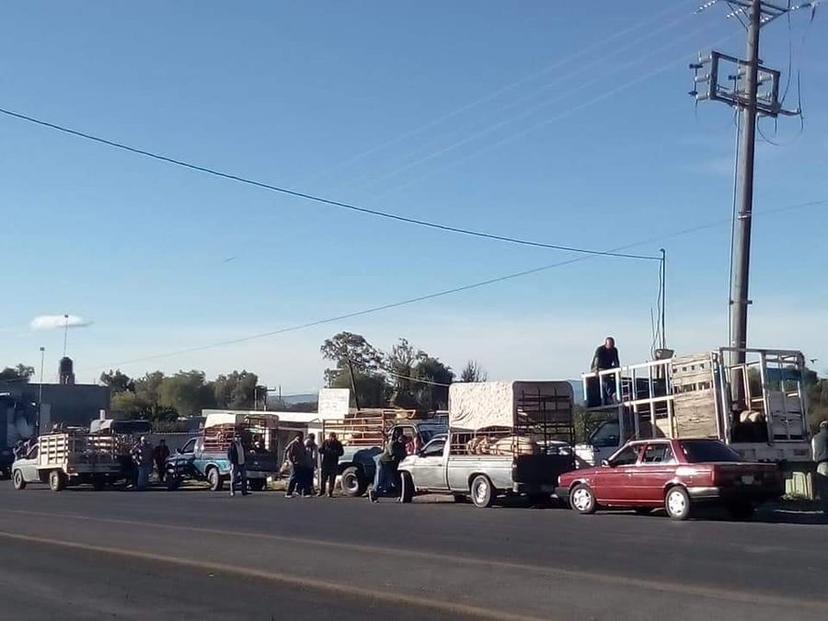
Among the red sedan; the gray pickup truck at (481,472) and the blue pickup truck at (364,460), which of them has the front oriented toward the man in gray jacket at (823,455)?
the blue pickup truck at (364,460)

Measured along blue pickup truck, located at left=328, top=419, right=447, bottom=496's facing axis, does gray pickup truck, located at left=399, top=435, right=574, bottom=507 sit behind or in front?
in front

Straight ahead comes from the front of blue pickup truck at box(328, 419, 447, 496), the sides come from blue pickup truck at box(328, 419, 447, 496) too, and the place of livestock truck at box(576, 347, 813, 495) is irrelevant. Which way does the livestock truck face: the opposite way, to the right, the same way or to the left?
the opposite way

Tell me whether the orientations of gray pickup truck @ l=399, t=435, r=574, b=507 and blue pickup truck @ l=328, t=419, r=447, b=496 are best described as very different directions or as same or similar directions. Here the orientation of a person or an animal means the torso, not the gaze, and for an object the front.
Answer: very different directions

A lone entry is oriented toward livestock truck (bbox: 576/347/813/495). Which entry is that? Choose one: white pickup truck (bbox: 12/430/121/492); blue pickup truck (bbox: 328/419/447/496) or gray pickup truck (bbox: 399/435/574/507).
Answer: blue pickup truck (bbox: 328/419/447/496)

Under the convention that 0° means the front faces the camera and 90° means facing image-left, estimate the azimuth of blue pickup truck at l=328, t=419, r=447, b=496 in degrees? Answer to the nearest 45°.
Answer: approximately 315°

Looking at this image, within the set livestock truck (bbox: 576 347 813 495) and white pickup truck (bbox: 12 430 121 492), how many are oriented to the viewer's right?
0

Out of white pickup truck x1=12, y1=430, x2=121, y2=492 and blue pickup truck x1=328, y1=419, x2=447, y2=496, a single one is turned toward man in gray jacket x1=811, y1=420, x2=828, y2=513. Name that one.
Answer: the blue pickup truck

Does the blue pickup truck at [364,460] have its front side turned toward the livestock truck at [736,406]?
yes

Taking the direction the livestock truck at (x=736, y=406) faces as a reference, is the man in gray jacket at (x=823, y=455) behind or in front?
behind

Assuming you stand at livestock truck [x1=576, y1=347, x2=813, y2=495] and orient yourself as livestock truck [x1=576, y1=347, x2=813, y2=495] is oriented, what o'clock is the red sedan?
The red sedan is roughly at 8 o'clock from the livestock truck.

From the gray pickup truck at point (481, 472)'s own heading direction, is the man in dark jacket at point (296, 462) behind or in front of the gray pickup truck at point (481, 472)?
in front

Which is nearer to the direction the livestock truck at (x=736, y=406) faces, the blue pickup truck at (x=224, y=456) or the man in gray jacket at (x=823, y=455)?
the blue pickup truck

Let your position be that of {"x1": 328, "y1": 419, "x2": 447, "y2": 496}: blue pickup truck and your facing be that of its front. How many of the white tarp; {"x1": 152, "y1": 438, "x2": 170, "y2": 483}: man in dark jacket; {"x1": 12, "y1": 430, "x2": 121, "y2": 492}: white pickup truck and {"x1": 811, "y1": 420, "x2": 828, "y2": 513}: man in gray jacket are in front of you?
2
